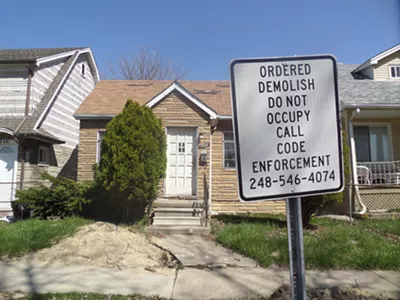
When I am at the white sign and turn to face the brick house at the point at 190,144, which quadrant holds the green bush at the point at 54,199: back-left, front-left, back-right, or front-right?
front-left

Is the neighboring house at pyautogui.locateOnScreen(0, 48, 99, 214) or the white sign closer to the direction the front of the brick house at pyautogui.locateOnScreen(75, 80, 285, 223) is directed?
the white sign

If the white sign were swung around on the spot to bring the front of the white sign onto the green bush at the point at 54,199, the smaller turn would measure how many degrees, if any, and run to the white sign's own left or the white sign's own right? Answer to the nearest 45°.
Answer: approximately 135° to the white sign's own right

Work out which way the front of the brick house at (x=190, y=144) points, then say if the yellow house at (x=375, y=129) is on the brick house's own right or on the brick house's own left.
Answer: on the brick house's own left

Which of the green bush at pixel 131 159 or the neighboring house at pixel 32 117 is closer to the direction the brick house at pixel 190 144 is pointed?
the green bush

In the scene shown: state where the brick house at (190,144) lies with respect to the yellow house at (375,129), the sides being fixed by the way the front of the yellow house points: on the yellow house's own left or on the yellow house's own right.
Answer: on the yellow house's own right

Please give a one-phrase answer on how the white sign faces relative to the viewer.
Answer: facing the viewer

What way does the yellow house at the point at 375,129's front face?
toward the camera

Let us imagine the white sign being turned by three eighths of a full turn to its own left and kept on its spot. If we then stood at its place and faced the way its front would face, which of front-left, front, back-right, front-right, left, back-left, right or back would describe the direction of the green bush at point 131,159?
left

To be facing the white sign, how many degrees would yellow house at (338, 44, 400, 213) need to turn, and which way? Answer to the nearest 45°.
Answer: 0° — it already faces it

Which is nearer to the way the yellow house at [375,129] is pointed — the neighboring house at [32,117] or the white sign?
the white sign

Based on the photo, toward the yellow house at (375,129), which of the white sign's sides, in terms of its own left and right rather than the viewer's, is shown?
back

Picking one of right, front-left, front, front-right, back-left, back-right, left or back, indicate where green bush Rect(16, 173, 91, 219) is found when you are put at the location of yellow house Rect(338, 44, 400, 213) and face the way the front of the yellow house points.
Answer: front-right

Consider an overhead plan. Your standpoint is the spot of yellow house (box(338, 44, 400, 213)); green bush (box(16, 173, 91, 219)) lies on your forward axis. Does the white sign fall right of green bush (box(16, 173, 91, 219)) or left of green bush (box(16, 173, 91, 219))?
left

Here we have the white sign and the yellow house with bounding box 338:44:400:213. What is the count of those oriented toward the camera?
2

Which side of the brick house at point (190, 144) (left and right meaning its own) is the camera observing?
front
